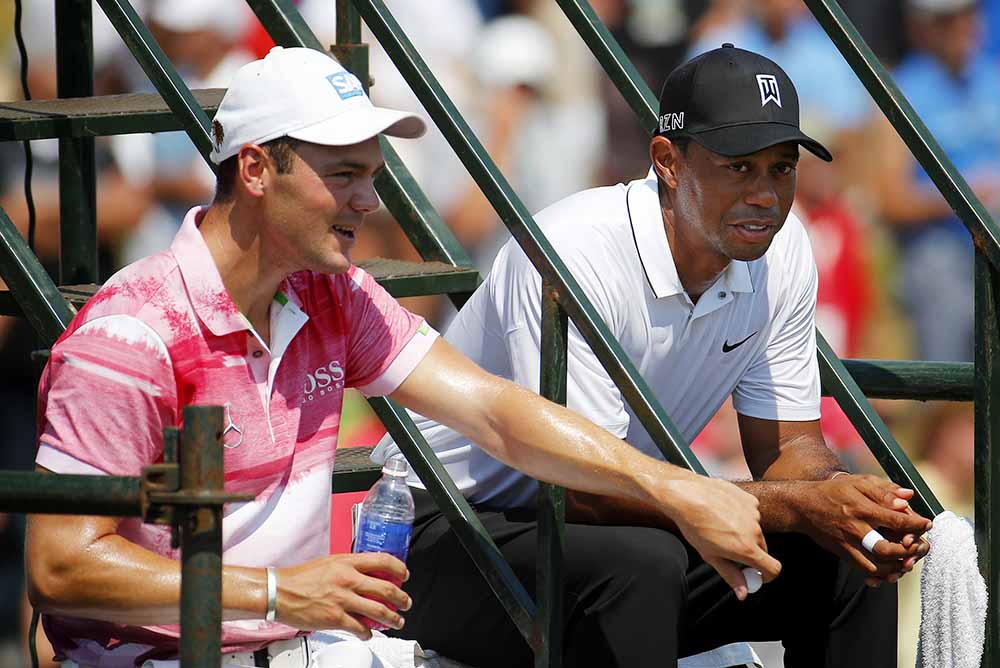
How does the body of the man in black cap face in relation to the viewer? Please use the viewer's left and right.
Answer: facing the viewer and to the right of the viewer

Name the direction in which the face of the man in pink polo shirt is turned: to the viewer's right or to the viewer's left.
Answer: to the viewer's right

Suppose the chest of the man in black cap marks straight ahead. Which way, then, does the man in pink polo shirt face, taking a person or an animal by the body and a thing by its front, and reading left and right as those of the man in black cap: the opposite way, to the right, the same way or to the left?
the same way

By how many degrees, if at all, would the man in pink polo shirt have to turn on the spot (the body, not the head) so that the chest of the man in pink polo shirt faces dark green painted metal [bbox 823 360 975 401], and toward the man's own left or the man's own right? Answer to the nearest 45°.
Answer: approximately 90° to the man's own left

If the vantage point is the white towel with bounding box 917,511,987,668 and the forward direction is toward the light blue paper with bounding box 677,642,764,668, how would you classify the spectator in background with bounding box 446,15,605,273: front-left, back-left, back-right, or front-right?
front-right

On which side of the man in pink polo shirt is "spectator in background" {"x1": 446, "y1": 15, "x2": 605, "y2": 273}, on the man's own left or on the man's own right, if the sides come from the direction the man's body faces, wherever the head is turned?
on the man's own left

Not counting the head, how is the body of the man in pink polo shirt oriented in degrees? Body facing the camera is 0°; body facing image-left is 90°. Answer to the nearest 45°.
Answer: approximately 315°

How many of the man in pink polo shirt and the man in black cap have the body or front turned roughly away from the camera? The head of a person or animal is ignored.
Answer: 0

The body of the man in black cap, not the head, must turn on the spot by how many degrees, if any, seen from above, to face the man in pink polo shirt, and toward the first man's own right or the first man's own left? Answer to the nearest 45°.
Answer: approximately 90° to the first man's own right
